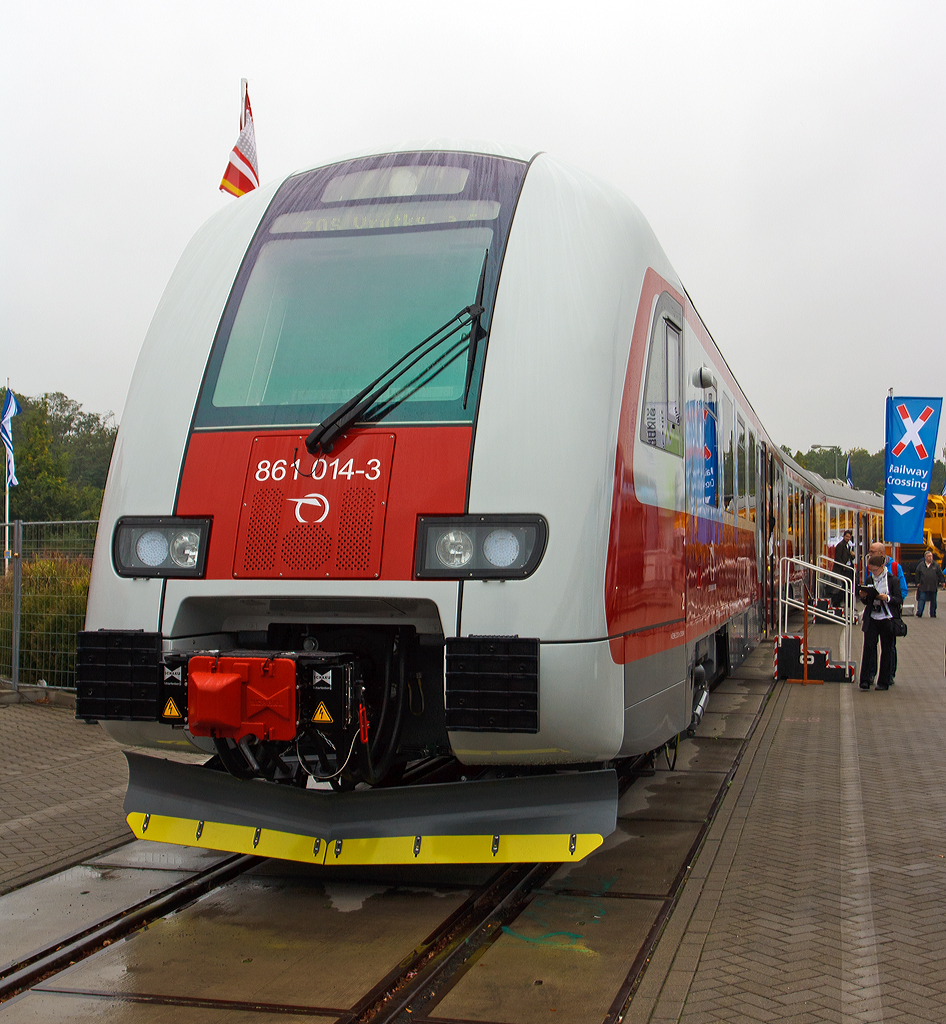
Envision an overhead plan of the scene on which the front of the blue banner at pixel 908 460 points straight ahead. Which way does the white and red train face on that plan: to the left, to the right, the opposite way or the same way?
the same way

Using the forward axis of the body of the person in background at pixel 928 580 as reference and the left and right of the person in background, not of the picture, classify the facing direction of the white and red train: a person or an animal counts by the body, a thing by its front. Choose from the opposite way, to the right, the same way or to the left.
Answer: the same way

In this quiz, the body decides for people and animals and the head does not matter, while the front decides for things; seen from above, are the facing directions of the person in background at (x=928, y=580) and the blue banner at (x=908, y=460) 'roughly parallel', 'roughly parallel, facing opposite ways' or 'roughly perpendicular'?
roughly parallel

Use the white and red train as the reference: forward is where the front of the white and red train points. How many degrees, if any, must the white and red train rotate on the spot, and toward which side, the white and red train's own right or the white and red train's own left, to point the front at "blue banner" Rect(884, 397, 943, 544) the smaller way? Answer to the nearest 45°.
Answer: approximately 180°

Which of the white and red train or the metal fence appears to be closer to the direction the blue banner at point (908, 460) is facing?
the white and red train

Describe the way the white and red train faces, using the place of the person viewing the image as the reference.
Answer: facing the viewer and to the left of the viewer

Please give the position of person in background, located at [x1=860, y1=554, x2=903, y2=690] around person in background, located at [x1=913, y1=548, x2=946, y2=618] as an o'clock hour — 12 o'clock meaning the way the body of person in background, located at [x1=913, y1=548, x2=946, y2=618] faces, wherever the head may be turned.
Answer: person in background, located at [x1=860, y1=554, x2=903, y2=690] is roughly at 12 o'clock from person in background, located at [x1=913, y1=548, x2=946, y2=618].

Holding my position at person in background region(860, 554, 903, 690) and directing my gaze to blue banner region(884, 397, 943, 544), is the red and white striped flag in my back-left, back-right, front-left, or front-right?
back-left

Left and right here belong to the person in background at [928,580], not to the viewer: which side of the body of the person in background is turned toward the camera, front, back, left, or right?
front

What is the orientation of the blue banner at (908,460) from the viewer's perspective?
toward the camera

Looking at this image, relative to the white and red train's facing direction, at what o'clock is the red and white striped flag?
The red and white striped flag is roughly at 4 o'clock from the white and red train.
